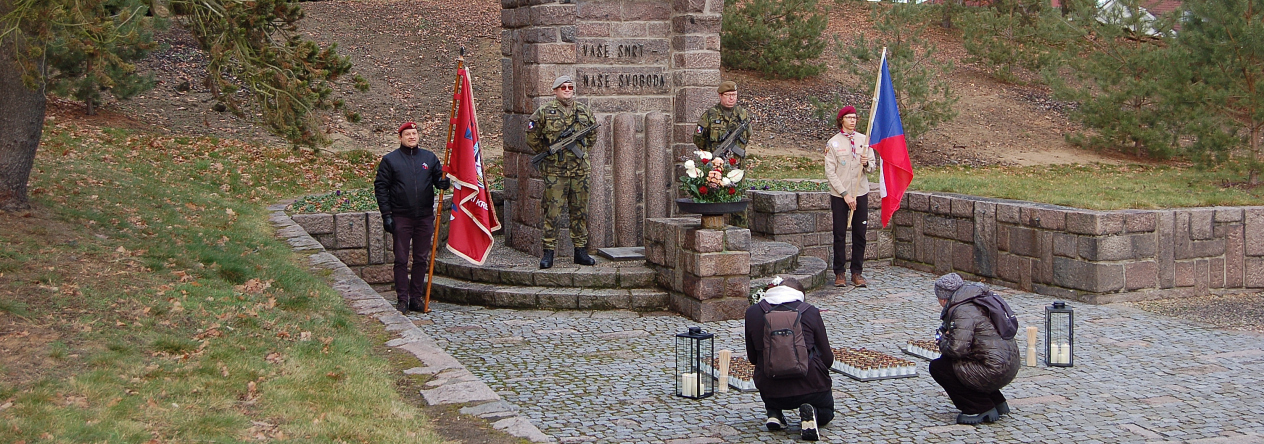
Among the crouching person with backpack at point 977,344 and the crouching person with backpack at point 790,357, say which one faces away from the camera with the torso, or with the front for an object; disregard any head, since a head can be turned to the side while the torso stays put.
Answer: the crouching person with backpack at point 790,357

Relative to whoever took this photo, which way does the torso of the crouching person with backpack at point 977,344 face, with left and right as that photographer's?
facing to the left of the viewer

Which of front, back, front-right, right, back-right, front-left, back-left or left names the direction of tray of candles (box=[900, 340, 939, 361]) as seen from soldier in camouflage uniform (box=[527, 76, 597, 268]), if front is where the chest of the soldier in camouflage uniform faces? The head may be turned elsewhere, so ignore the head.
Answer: front-left

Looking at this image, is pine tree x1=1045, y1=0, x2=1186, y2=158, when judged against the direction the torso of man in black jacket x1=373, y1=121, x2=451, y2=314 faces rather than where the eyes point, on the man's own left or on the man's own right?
on the man's own left

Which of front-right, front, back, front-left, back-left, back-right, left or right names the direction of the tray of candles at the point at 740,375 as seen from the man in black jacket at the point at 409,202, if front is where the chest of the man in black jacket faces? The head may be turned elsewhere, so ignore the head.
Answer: front-left

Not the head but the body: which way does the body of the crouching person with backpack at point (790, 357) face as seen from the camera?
away from the camera

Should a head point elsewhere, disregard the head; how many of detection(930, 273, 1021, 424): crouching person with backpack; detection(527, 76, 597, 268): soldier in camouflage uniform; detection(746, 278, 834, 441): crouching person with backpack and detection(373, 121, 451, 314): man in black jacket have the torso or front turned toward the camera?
2

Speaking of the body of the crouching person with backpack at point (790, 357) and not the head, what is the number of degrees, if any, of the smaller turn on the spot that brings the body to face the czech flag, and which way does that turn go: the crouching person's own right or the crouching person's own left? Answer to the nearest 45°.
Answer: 0° — they already face it

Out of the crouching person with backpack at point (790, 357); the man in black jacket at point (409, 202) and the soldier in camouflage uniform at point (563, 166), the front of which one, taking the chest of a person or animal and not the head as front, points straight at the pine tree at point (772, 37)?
the crouching person with backpack
